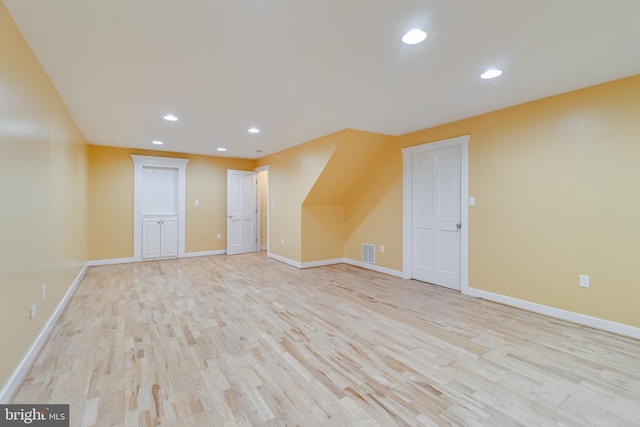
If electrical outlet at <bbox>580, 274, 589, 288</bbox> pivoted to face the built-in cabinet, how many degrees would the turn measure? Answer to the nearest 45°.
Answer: approximately 90° to its right

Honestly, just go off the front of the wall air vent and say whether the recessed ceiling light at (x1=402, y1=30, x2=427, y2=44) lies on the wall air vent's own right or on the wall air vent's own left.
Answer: on the wall air vent's own left

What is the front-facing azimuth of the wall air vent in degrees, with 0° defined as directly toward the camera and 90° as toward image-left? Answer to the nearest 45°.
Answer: approximately 45°

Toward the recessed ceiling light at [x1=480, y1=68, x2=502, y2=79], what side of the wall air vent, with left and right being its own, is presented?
left

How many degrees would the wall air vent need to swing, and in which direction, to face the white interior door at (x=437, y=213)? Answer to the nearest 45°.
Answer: approximately 90° to its left

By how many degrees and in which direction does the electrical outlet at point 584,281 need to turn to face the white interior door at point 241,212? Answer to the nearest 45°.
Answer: approximately 90° to its right
